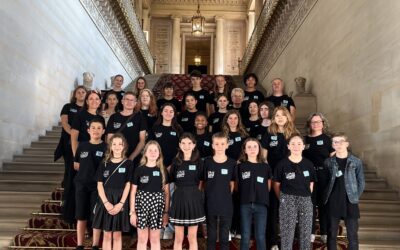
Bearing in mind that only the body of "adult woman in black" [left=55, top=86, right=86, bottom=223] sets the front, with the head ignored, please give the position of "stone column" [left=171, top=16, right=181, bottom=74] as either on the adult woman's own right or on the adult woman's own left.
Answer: on the adult woman's own left

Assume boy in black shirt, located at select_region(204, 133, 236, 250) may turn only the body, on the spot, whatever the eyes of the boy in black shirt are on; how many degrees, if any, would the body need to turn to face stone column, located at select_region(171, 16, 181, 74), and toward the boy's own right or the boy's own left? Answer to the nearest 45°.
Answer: approximately 180°

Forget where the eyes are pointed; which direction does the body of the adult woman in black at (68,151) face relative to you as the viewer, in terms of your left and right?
facing the viewer and to the right of the viewer

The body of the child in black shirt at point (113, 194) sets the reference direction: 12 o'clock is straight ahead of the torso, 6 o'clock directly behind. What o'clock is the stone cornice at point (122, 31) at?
The stone cornice is roughly at 6 o'clock from the child in black shirt.

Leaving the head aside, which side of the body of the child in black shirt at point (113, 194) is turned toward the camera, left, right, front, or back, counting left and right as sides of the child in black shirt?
front

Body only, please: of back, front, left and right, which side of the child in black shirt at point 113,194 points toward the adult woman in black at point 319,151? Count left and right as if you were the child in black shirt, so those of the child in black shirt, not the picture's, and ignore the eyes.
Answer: left

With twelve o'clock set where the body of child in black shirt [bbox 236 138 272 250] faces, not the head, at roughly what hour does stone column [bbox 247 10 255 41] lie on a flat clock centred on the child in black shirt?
The stone column is roughly at 6 o'clock from the child in black shirt.

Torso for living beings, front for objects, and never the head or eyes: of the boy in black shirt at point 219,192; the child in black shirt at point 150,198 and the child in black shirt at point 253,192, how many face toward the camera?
3

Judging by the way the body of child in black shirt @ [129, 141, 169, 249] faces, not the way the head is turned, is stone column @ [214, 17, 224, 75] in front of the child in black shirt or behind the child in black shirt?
behind

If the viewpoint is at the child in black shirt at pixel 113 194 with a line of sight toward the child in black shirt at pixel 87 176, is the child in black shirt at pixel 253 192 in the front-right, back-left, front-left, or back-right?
back-right
